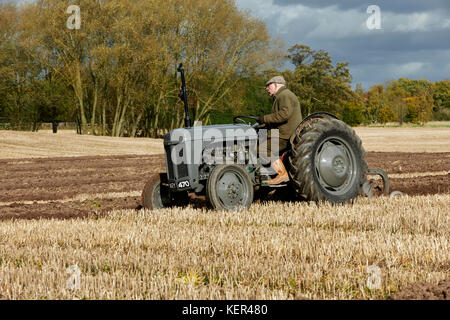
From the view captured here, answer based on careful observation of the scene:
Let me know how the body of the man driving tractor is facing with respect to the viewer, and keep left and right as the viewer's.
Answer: facing to the left of the viewer

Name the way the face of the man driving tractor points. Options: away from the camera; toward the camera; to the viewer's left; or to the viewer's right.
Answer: to the viewer's left
